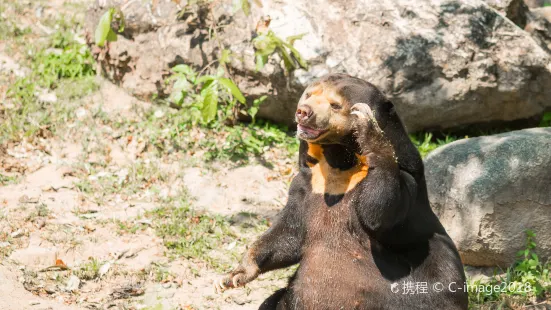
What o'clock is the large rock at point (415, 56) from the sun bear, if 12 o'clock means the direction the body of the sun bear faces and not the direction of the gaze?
The large rock is roughly at 5 o'clock from the sun bear.

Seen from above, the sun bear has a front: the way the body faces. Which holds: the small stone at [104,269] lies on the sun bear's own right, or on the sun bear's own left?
on the sun bear's own right

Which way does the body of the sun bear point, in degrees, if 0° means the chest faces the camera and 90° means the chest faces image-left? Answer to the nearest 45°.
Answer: approximately 45°

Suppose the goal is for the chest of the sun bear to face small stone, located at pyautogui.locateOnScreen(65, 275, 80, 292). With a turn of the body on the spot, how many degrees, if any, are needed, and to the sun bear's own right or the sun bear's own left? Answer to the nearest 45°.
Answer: approximately 90° to the sun bear's own right

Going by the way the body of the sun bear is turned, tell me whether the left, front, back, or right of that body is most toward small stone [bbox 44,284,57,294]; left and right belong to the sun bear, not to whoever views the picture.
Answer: right

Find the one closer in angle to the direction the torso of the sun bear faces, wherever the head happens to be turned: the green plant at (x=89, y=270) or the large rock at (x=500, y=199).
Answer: the green plant

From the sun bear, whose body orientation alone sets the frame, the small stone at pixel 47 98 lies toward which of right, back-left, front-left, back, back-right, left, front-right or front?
right

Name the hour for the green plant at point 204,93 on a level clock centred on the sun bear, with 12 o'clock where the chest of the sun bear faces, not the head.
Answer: The green plant is roughly at 4 o'clock from the sun bear.

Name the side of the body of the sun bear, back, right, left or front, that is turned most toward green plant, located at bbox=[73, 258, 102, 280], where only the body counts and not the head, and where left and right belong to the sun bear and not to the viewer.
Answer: right

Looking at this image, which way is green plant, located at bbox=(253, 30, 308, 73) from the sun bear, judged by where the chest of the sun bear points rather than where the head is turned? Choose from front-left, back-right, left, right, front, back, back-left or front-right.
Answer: back-right

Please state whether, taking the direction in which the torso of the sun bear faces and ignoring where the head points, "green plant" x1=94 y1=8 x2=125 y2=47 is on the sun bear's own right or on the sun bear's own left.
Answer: on the sun bear's own right
